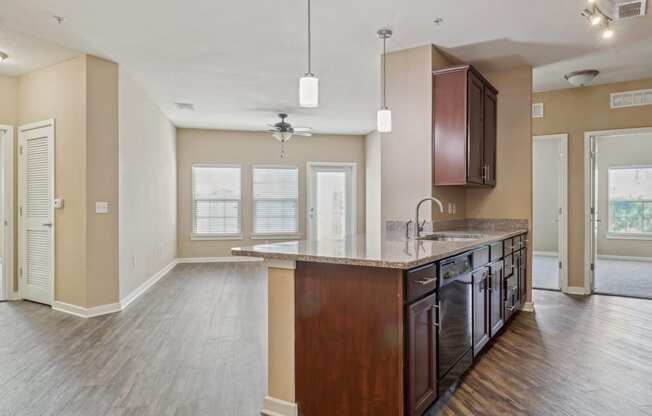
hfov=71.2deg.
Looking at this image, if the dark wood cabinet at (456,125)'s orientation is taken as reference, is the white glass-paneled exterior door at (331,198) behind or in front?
behind

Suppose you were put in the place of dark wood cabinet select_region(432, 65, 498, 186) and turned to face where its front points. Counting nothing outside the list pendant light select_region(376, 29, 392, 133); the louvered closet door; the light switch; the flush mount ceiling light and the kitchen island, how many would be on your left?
1

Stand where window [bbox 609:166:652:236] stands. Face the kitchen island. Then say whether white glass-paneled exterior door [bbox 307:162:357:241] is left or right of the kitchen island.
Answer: right

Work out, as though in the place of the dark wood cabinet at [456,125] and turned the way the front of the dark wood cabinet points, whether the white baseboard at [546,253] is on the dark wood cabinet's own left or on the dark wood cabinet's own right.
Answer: on the dark wood cabinet's own left

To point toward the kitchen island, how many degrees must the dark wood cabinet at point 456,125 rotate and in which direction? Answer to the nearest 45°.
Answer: approximately 45° to its right

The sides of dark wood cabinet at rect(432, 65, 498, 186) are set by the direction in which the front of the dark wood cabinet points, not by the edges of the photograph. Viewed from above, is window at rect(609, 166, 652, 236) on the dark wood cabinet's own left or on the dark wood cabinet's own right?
on the dark wood cabinet's own left

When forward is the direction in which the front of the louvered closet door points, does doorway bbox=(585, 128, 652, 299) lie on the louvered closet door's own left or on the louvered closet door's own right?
on the louvered closet door's own left

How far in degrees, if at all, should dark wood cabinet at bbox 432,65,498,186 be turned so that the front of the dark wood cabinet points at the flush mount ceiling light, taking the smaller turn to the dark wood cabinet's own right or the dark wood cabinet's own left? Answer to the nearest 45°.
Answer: approximately 90° to the dark wood cabinet's own left

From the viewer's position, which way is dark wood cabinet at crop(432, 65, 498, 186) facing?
facing the viewer and to the right of the viewer

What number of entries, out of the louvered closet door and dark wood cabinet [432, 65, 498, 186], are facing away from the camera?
0

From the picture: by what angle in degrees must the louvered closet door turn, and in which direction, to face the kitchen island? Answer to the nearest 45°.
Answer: approximately 45° to its left
